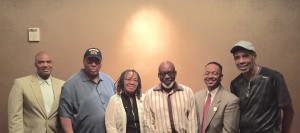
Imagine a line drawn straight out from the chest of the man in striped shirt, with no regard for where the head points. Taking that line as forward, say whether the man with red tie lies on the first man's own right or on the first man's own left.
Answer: on the first man's own left

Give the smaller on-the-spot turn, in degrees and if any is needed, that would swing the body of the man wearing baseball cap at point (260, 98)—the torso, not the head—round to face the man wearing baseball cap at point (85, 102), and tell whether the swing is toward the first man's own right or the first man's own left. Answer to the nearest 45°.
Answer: approximately 45° to the first man's own right

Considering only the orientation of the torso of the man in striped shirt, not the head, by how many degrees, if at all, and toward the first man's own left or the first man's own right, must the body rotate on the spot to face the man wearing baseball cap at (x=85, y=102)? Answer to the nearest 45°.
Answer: approximately 90° to the first man's own right
